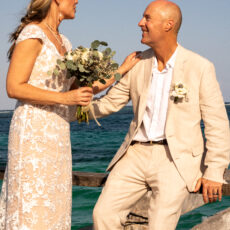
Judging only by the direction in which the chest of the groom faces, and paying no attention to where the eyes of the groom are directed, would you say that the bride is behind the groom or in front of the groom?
in front

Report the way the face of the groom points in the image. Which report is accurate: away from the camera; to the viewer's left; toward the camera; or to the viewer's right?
to the viewer's left

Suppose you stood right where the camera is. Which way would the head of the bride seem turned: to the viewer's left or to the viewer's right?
to the viewer's right

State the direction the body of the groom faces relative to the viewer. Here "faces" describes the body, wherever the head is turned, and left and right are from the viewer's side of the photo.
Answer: facing the viewer and to the left of the viewer
